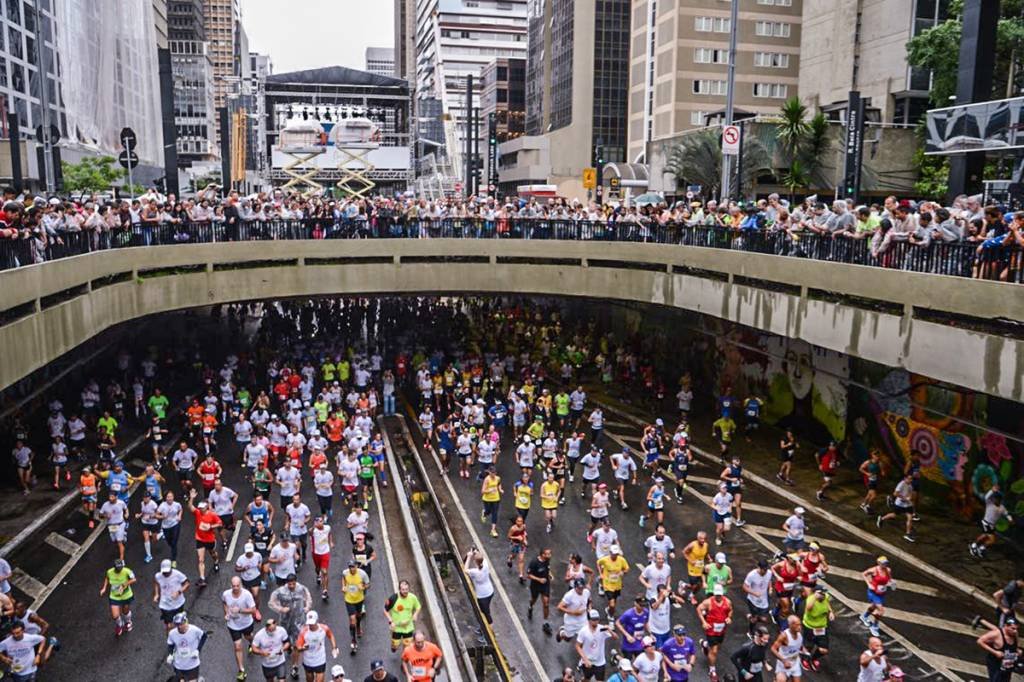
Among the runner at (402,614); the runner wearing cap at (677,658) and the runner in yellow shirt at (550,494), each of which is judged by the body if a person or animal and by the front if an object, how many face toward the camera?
3

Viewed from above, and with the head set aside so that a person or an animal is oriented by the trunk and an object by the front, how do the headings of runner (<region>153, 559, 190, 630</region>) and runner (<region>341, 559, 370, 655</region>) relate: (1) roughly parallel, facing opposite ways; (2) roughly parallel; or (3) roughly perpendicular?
roughly parallel

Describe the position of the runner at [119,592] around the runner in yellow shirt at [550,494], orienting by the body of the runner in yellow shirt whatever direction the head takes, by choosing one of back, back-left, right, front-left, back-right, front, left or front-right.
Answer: front-right

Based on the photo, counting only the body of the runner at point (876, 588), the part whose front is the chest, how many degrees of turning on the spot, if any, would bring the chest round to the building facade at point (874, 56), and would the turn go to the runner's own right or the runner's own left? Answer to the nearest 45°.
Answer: approximately 135° to the runner's own left

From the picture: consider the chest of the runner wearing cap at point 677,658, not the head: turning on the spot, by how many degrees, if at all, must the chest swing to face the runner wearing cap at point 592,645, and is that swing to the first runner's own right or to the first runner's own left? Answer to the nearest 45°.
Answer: approximately 90° to the first runner's own right

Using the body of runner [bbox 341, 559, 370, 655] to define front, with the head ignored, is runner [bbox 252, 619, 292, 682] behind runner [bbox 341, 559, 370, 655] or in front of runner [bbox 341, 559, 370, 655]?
in front

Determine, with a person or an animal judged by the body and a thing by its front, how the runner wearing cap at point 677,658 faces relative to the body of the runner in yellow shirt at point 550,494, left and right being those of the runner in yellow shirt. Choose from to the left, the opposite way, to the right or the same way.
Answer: the same way

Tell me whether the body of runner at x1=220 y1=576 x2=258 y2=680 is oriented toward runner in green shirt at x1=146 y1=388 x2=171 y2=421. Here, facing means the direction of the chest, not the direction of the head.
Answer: no

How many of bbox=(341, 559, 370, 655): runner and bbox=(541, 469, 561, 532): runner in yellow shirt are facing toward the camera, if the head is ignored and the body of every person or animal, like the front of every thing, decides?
2

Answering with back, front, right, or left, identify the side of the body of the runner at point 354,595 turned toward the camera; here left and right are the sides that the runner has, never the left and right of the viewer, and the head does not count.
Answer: front

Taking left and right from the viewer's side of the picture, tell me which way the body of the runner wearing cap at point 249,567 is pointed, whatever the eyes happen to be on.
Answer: facing the viewer

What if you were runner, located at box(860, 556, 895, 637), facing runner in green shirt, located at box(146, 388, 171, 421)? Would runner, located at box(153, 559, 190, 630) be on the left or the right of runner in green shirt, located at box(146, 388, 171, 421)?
left

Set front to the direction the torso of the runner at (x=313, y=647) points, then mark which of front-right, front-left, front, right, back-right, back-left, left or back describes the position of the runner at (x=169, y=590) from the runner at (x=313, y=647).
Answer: back-right

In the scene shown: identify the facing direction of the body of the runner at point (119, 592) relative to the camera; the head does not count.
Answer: toward the camera

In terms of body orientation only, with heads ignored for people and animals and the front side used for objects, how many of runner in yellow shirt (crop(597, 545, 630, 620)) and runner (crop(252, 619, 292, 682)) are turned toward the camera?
2

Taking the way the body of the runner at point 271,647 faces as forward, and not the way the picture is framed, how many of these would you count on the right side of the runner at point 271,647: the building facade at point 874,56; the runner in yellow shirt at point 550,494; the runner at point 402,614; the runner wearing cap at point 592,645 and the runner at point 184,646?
1

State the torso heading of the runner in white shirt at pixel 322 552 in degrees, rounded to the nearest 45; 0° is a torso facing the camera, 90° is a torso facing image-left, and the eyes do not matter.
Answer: approximately 0°

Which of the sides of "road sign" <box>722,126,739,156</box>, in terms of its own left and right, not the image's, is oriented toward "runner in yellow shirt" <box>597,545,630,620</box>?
front

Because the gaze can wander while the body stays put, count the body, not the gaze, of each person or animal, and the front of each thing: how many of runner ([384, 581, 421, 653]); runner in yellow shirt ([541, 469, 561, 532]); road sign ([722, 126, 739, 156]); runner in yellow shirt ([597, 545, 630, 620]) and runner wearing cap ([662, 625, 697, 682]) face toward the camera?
5

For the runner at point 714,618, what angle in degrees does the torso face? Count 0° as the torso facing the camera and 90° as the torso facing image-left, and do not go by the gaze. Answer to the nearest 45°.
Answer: approximately 0°
